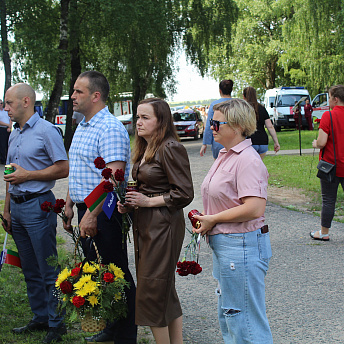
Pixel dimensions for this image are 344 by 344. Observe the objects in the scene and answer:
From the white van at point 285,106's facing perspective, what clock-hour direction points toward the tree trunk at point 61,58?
The tree trunk is roughly at 1 o'clock from the white van.

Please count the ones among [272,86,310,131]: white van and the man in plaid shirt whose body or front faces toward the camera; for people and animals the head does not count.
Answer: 1

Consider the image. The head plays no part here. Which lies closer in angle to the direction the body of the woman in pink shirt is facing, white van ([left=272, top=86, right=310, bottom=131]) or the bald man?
the bald man

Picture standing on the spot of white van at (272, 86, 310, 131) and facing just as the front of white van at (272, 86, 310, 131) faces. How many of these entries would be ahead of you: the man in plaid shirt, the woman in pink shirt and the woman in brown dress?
3

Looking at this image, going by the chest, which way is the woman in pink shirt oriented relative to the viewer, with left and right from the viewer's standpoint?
facing to the left of the viewer

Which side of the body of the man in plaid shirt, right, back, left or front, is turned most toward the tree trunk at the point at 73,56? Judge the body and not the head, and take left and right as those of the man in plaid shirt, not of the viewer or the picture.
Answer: right

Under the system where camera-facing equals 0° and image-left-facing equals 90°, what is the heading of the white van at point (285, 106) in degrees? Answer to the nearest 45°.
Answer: approximately 0°
